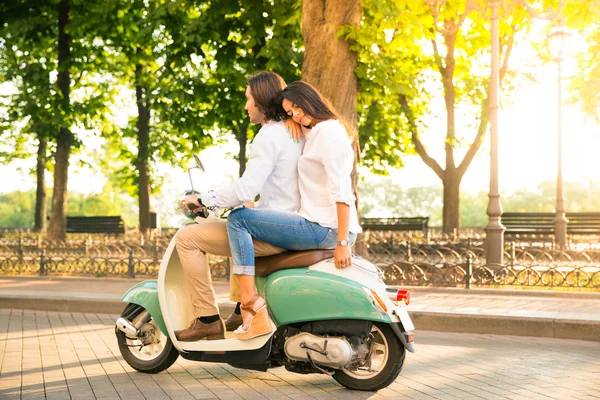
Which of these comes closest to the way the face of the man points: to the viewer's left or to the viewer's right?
to the viewer's left

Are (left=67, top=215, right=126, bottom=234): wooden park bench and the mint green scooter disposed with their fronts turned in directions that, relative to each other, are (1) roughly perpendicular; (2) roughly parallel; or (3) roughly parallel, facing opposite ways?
roughly perpendicular

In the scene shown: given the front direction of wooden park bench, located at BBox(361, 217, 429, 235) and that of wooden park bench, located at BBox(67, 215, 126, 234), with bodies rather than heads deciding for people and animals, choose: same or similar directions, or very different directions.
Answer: same or similar directions

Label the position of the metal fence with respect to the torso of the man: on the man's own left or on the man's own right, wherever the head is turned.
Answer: on the man's own right

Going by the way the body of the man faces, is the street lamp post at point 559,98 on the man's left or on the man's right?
on the man's right

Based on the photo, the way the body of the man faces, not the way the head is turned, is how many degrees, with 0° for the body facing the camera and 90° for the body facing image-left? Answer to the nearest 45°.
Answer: approximately 90°

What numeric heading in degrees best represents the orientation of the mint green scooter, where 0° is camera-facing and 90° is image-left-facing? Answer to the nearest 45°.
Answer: approximately 90°
